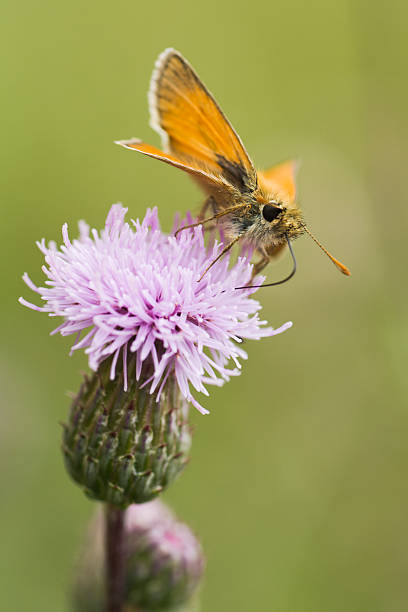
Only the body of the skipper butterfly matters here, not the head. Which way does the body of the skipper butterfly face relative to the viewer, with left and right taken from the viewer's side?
facing the viewer and to the right of the viewer
